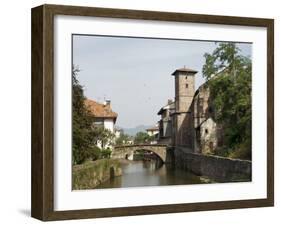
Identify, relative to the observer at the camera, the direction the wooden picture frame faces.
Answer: facing the viewer and to the right of the viewer
